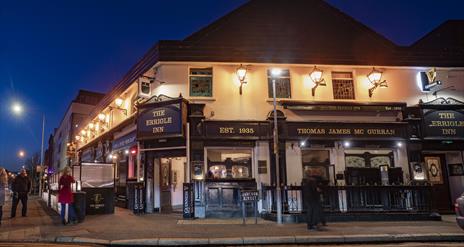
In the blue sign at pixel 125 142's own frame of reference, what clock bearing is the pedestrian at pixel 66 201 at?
The pedestrian is roughly at 11 o'clock from the blue sign.

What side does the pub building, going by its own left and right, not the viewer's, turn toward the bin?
right

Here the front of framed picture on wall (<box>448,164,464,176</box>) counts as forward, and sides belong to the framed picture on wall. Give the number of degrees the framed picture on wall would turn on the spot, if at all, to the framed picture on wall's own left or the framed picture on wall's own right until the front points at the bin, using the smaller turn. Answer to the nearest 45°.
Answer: approximately 45° to the framed picture on wall's own right

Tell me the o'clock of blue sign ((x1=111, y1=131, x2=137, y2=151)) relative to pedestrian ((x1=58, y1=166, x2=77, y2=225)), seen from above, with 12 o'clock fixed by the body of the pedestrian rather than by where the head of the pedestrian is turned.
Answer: The blue sign is roughly at 7 o'clock from the pedestrian.

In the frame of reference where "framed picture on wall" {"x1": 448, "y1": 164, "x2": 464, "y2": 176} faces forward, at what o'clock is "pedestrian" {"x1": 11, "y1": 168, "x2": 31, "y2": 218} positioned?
The pedestrian is roughly at 2 o'clock from the framed picture on wall.

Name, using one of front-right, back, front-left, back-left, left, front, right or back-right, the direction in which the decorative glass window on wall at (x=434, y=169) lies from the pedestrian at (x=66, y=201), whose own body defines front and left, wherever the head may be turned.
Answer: right

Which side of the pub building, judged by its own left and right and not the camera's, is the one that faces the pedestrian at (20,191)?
right
